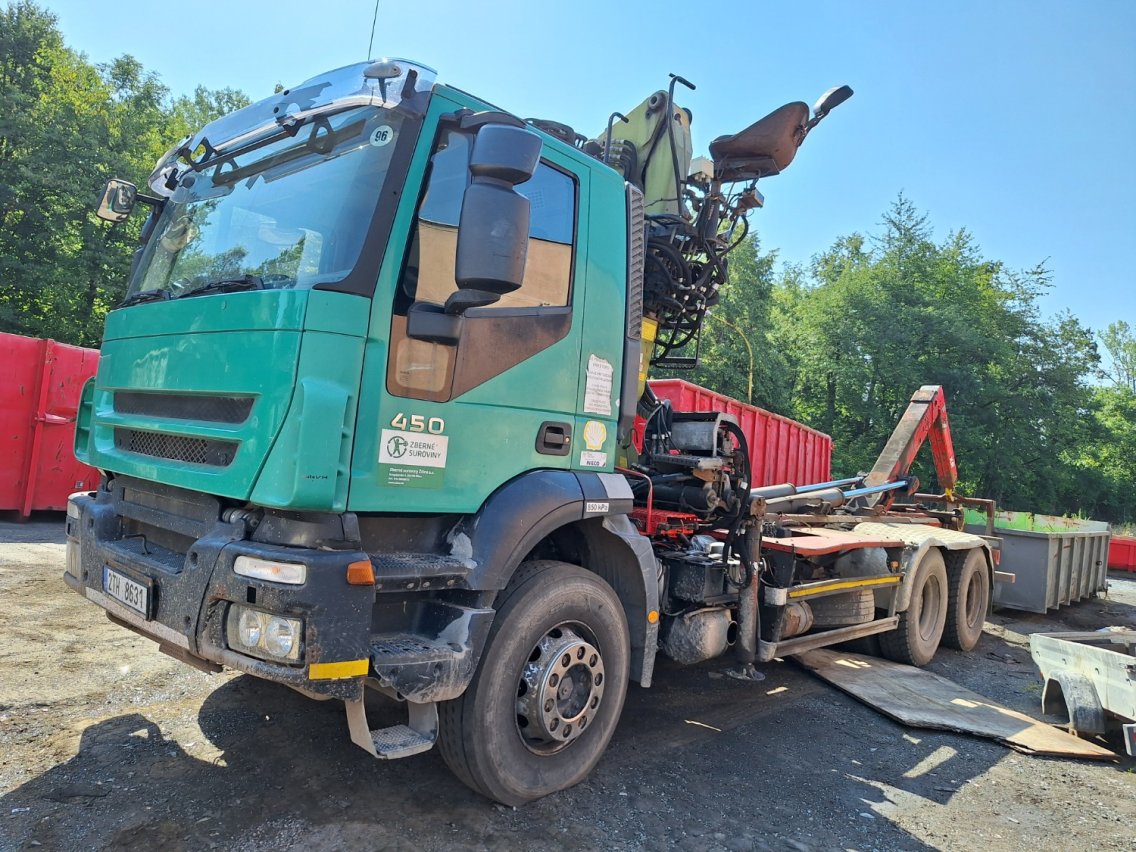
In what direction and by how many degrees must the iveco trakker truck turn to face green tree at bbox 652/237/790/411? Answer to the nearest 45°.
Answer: approximately 135° to its right

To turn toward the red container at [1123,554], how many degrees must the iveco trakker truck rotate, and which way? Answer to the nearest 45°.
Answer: approximately 180°

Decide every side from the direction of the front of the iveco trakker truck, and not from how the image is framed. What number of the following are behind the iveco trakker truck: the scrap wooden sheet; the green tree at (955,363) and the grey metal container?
3

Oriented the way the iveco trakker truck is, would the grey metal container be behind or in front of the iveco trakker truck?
behind

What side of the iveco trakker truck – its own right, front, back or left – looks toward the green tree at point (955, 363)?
back

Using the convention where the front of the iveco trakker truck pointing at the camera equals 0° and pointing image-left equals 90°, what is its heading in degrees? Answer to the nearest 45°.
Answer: approximately 45°

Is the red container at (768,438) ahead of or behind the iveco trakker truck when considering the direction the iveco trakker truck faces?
behind
